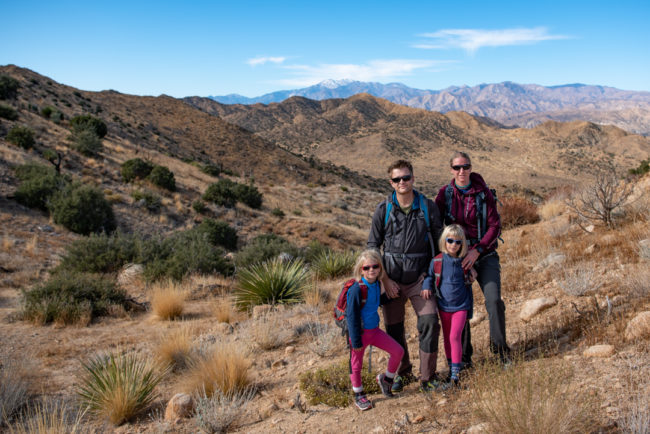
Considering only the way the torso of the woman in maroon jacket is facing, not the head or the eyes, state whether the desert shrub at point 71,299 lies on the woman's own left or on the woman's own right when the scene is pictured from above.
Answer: on the woman's own right

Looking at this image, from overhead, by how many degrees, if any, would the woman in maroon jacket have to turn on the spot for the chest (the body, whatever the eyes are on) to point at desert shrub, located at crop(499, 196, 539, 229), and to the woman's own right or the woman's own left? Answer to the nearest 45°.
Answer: approximately 180°

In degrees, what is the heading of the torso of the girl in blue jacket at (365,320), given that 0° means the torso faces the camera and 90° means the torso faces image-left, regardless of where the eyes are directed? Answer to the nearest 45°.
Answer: approximately 315°

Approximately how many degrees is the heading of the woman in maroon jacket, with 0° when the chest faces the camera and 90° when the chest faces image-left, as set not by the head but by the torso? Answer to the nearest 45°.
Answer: approximately 0°

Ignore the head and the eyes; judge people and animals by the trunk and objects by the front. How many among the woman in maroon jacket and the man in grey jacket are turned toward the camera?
2
